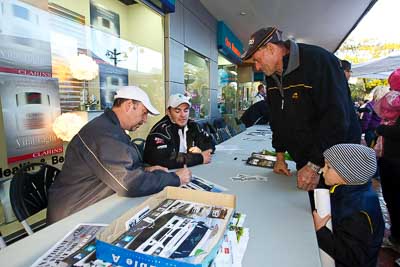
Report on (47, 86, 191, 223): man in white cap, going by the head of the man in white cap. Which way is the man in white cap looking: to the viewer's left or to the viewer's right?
to the viewer's right

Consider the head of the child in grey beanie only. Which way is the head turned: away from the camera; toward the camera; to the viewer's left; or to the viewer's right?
to the viewer's left

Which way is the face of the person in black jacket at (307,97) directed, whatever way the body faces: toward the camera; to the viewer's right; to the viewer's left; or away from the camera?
to the viewer's left

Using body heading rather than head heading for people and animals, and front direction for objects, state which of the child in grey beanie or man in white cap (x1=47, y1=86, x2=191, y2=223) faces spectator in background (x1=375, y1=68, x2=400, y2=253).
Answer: the man in white cap

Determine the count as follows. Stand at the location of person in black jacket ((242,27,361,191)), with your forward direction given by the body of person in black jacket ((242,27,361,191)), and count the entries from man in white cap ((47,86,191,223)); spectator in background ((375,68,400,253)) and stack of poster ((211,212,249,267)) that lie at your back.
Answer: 1

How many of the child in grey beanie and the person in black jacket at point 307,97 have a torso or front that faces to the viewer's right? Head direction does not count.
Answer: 0

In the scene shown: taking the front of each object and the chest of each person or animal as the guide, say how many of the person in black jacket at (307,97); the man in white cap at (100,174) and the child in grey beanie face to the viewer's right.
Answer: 1

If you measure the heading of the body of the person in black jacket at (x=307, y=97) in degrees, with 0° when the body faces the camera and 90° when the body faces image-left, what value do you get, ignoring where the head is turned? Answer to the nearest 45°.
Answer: approximately 45°

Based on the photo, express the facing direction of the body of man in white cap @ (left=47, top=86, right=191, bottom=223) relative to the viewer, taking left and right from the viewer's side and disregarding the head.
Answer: facing to the right of the viewer

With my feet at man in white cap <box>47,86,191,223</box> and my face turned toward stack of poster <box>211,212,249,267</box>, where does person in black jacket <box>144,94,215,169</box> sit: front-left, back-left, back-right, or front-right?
back-left

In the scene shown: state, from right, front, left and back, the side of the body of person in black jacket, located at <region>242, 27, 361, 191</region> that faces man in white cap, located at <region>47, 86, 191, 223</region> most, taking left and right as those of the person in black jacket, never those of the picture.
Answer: front

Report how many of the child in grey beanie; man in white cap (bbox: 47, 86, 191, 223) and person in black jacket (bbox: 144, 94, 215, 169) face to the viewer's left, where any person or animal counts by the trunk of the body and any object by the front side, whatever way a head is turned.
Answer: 1

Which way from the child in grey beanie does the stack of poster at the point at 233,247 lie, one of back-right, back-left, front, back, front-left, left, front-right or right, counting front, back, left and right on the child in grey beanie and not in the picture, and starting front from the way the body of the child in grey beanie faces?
front-left

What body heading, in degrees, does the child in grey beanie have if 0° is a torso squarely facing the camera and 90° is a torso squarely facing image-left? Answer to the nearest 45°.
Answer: approximately 90°
